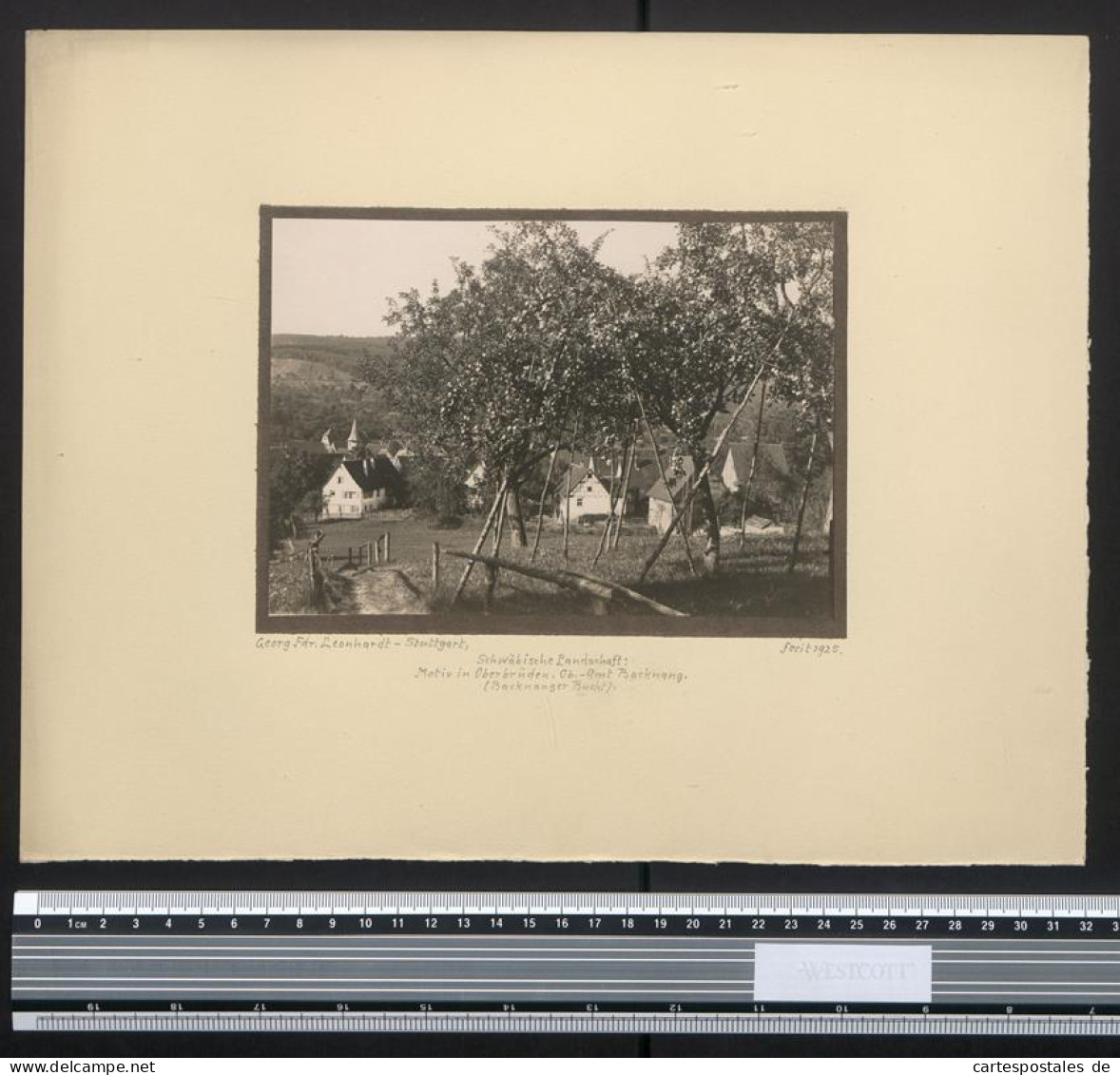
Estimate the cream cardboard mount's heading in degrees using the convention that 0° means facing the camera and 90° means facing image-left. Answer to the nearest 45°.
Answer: approximately 0°
